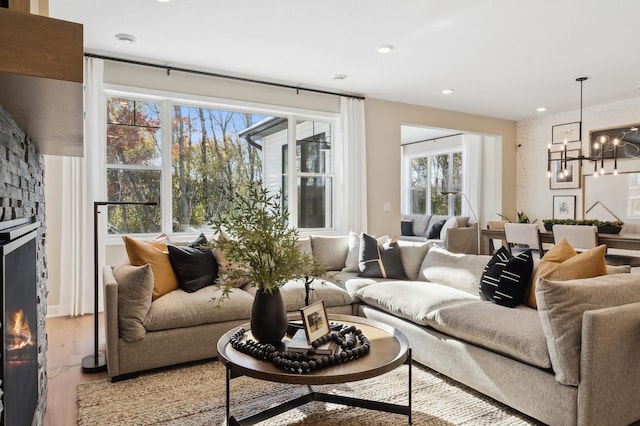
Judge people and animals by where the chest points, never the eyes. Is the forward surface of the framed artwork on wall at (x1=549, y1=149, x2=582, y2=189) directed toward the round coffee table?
yes

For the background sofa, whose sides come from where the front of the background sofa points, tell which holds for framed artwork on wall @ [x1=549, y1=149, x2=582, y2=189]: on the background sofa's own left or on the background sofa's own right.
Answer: on the background sofa's own left

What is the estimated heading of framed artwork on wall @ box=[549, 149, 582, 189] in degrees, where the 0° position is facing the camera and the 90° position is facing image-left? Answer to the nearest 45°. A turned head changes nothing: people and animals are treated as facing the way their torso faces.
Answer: approximately 0°

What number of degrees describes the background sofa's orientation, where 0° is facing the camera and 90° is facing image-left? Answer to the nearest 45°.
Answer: approximately 45°

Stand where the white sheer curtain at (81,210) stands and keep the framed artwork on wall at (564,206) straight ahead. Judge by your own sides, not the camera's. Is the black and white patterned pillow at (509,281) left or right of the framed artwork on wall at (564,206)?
right

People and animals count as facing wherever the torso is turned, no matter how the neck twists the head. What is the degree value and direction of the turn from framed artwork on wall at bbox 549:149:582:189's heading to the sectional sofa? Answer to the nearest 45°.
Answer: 0° — it already faces it

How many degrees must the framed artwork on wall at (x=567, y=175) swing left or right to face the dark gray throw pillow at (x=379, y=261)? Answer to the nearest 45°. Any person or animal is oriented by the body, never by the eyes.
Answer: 0° — it already faces it

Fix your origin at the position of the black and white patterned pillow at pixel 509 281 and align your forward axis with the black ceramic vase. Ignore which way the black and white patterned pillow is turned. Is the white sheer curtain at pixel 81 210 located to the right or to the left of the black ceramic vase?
right
